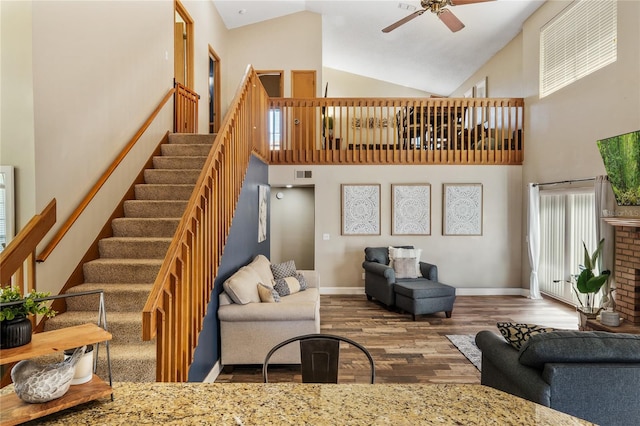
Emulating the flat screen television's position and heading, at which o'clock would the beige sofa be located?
The beige sofa is roughly at 12 o'clock from the flat screen television.

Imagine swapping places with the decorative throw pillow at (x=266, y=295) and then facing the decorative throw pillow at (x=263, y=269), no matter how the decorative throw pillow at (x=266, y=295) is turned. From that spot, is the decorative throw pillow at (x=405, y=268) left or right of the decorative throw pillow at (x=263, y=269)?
right

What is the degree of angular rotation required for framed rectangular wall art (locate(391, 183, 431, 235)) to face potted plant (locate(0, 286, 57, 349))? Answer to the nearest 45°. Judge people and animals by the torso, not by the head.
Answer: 0° — it already faces it

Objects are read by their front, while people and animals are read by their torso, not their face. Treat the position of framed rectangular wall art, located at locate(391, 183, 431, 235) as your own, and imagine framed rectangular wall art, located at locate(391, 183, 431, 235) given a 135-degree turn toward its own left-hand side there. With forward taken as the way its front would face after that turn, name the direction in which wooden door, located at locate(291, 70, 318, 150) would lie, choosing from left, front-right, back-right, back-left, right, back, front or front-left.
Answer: back-left

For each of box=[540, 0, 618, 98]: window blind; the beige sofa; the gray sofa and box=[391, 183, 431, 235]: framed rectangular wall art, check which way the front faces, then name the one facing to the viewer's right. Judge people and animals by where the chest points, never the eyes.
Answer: the beige sofa

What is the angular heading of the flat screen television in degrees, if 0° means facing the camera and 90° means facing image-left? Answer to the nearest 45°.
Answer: approximately 45°

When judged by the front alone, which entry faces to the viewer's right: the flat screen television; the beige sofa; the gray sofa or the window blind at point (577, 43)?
the beige sofa

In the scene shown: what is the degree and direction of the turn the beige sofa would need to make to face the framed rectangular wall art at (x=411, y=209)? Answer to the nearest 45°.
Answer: approximately 45° to its left
